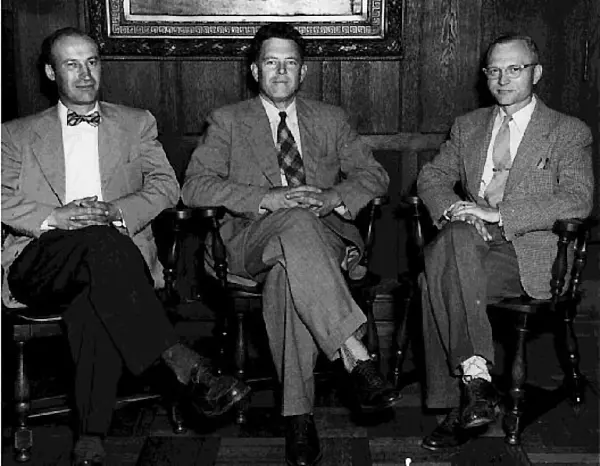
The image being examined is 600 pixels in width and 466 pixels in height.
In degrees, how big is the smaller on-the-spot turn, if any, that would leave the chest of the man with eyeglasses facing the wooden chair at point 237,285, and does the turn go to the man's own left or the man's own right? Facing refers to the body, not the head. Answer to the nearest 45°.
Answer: approximately 45° to the man's own right

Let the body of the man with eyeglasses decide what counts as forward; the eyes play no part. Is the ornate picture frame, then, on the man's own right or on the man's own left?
on the man's own right

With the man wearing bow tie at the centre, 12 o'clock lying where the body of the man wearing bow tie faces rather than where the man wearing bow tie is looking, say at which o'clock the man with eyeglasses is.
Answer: The man with eyeglasses is roughly at 9 o'clock from the man wearing bow tie.

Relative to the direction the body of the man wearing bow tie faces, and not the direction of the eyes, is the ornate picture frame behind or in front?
behind

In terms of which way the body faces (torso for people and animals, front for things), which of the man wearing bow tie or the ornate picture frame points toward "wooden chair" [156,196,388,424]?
the ornate picture frame

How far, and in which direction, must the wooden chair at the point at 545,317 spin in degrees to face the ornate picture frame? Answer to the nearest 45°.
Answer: approximately 90° to its right

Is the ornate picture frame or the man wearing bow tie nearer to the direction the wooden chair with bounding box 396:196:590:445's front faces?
the man wearing bow tie

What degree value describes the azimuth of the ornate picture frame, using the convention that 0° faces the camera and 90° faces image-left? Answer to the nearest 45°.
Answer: approximately 0°

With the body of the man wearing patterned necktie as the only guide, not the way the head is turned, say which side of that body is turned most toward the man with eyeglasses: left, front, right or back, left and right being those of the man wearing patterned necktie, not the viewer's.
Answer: left
